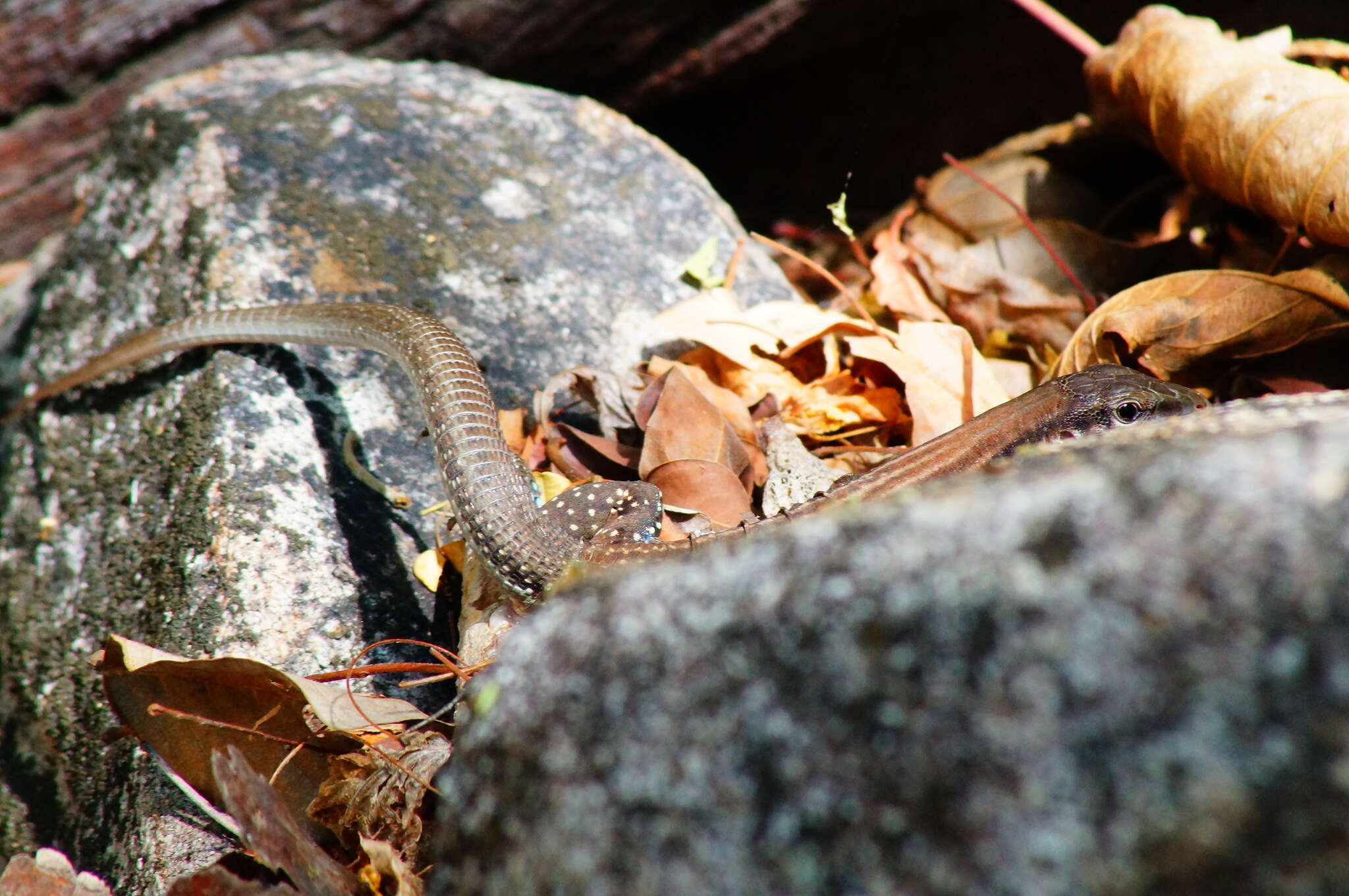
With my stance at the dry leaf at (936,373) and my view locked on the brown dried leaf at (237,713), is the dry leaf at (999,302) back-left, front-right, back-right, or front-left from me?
back-right

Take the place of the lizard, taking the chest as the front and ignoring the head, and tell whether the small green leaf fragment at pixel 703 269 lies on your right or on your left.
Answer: on your left

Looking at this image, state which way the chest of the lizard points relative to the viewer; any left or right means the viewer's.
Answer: facing to the right of the viewer

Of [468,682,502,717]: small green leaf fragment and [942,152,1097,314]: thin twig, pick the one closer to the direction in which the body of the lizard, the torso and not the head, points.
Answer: the thin twig
